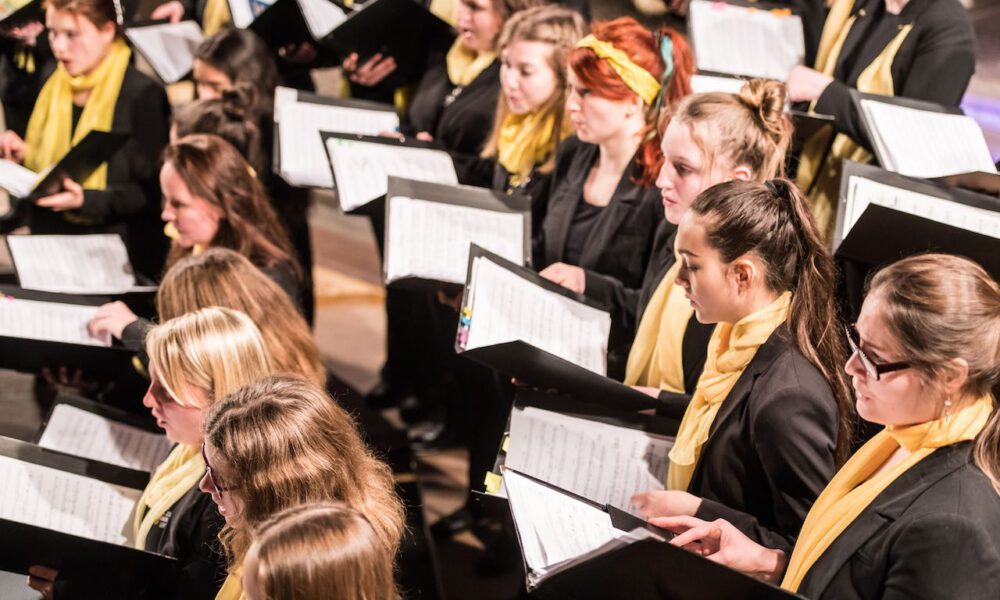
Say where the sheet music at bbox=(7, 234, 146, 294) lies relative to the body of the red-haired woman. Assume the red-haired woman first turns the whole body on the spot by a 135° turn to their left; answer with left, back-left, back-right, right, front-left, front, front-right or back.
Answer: back

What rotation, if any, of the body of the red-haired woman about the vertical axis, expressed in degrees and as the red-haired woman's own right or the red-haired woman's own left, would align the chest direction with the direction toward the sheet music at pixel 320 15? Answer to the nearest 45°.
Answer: approximately 90° to the red-haired woman's own right

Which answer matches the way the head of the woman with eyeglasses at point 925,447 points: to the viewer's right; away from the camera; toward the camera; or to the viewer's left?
to the viewer's left

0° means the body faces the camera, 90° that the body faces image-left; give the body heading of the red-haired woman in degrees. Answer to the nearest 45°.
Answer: approximately 45°

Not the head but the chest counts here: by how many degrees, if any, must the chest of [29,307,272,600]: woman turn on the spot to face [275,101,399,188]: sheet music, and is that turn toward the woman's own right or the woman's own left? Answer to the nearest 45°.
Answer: approximately 90° to the woman's own right

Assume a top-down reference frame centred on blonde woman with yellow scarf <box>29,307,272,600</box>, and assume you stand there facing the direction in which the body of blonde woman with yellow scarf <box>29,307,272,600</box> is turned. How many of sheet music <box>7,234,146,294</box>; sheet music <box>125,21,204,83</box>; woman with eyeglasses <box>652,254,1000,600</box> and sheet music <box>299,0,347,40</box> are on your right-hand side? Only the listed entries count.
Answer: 3

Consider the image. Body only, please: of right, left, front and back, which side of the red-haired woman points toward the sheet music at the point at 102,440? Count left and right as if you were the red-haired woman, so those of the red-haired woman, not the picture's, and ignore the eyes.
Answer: front

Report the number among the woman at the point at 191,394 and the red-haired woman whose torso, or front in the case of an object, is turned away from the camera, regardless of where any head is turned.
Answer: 0

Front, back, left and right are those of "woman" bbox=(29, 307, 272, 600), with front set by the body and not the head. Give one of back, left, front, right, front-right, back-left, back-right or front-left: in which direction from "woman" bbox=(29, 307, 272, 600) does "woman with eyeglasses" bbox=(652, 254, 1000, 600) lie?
back-left

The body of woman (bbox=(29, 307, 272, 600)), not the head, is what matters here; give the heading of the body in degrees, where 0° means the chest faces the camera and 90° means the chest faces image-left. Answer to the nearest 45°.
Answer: approximately 90°
